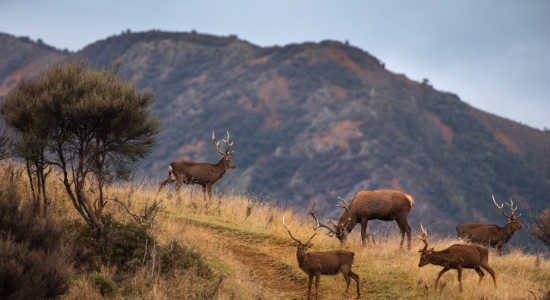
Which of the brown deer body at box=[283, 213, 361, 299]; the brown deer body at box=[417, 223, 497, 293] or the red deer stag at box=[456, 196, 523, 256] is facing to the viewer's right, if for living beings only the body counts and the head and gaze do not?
the red deer stag

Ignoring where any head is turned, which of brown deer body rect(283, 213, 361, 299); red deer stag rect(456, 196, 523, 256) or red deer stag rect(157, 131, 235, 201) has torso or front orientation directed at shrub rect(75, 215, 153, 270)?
the brown deer body

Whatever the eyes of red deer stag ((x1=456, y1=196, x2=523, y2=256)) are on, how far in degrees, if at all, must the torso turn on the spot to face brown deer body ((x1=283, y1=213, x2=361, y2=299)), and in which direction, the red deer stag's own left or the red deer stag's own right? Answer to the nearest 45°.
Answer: approximately 135° to the red deer stag's own right

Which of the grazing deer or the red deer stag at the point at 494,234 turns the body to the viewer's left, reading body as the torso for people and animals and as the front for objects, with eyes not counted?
the grazing deer

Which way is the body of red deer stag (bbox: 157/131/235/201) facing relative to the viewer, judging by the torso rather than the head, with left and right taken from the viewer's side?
facing to the right of the viewer

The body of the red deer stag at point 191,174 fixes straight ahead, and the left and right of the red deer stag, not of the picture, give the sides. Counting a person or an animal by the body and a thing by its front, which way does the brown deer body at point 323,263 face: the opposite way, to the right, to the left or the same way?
the opposite way

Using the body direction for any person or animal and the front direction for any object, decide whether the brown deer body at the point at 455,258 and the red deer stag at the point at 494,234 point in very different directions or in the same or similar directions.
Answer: very different directions

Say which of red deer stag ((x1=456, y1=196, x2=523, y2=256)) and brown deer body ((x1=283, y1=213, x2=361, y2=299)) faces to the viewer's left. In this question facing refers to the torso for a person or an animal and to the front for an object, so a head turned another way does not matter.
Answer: the brown deer body

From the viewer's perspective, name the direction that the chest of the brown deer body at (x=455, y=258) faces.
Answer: to the viewer's left

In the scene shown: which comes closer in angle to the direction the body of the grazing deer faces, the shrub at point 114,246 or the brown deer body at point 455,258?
the shrub

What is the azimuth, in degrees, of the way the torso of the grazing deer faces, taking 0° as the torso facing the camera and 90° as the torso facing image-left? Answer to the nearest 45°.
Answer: approximately 90°

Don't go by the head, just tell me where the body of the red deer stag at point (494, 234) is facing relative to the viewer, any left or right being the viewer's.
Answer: facing to the right of the viewer

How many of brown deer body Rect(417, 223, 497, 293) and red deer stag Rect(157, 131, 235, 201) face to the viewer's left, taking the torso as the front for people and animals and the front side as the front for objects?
1
